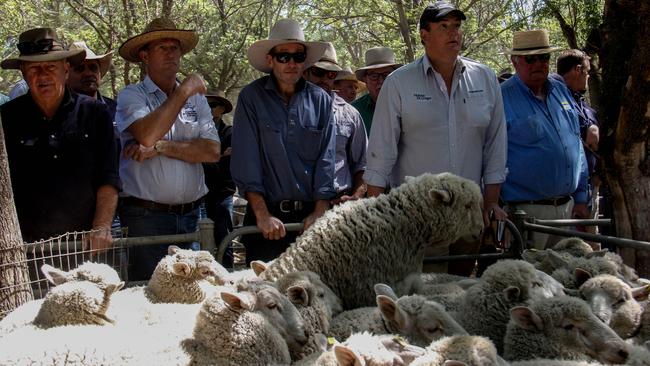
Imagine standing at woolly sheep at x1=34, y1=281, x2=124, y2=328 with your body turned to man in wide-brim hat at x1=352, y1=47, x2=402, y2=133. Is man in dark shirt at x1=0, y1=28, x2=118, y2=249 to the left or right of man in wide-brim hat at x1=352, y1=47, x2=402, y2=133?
left

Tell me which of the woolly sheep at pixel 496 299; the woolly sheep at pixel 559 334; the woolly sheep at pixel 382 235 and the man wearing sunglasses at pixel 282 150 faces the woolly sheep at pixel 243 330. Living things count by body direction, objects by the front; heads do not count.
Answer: the man wearing sunglasses

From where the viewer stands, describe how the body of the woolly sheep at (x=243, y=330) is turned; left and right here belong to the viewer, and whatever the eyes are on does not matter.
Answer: facing to the right of the viewer

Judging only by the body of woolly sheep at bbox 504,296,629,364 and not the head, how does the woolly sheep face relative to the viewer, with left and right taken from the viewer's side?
facing to the right of the viewer

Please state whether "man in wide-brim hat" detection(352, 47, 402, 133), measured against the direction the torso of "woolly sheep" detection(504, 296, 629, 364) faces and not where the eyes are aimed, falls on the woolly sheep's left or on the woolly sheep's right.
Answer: on the woolly sheep's left

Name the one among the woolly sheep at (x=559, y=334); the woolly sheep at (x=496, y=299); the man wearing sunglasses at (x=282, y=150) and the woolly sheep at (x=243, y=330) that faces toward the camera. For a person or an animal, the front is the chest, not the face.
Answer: the man wearing sunglasses

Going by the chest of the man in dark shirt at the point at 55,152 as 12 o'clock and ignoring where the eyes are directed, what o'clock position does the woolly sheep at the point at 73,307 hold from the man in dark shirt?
The woolly sheep is roughly at 12 o'clock from the man in dark shirt.

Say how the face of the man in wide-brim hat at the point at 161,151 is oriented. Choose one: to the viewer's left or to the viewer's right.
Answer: to the viewer's right

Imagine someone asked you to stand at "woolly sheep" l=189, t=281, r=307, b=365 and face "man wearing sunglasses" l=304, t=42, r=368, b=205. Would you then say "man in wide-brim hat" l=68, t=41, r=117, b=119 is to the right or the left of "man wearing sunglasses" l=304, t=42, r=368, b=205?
left

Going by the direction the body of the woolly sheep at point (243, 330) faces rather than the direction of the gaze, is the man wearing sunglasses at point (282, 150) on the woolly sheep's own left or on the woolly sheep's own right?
on the woolly sheep's own left
